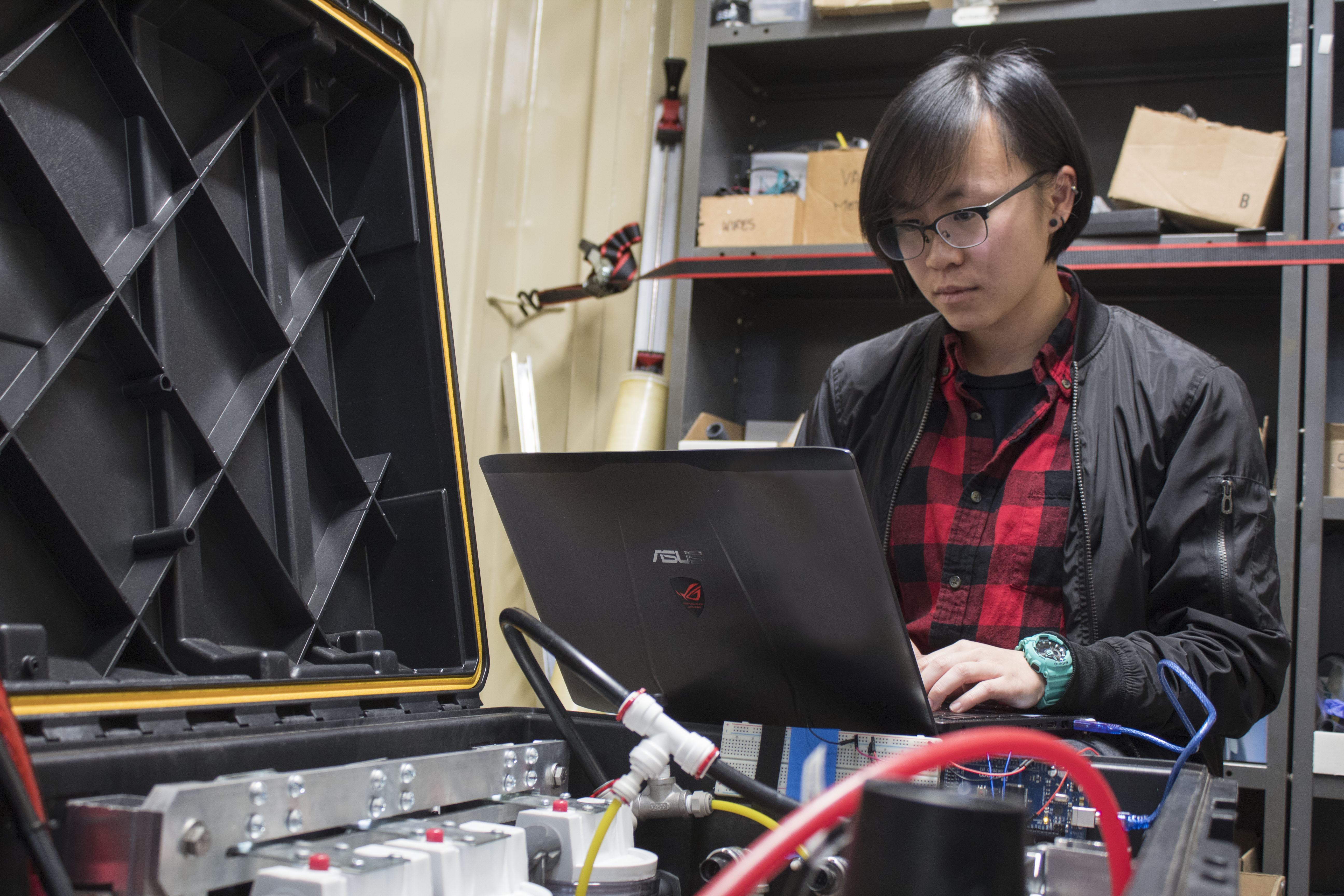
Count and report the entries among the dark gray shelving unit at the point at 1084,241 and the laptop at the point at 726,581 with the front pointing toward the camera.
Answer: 1

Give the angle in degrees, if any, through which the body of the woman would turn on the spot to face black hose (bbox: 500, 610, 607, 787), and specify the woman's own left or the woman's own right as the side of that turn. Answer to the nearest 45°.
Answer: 0° — they already face it

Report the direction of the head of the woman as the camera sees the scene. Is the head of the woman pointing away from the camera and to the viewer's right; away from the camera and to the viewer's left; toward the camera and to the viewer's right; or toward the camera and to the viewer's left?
toward the camera and to the viewer's left

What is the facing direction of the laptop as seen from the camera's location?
facing away from the viewer and to the right of the viewer

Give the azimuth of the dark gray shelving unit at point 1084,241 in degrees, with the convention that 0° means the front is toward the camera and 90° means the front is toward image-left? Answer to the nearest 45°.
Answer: approximately 0°

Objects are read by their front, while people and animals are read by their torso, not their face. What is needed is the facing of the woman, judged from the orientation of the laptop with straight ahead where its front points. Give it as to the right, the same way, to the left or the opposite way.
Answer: the opposite way

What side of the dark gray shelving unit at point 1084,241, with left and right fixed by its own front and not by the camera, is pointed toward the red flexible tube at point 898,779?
front

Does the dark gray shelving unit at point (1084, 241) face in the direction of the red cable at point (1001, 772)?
yes

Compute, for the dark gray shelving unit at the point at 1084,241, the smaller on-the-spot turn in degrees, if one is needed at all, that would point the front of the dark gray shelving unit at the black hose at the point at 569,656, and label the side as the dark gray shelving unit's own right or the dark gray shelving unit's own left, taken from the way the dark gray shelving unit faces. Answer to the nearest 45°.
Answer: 0° — it already faces it
